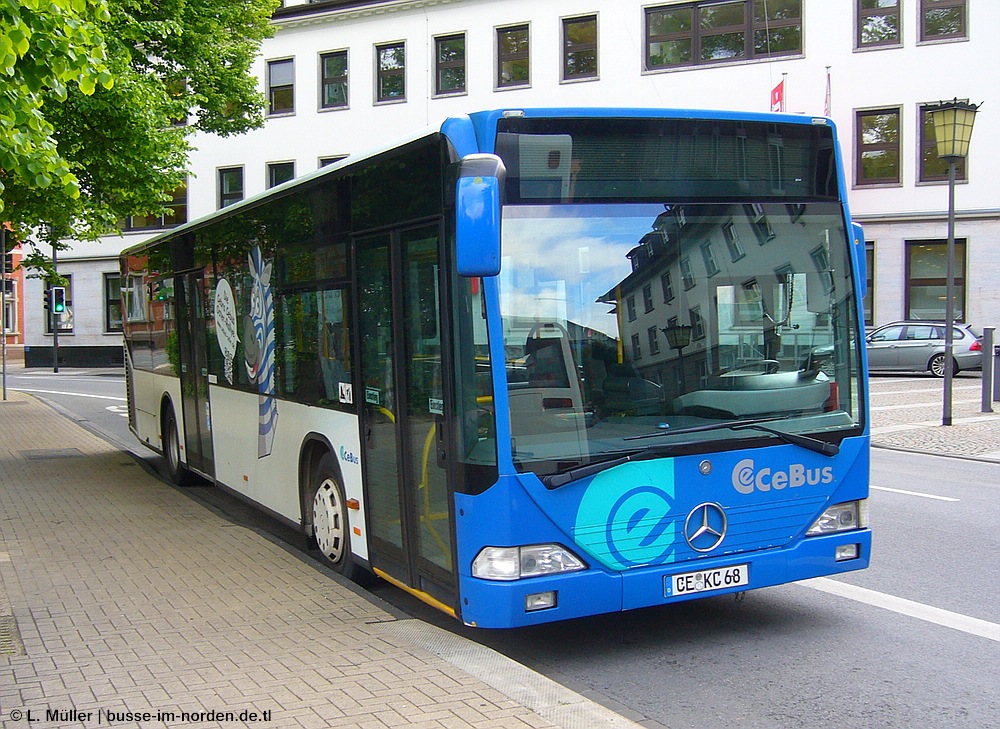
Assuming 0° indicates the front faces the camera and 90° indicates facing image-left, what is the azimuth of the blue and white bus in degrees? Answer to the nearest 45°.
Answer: approximately 315°

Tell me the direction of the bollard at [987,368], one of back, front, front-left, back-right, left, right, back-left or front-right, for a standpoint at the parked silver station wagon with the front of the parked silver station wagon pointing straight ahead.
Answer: left

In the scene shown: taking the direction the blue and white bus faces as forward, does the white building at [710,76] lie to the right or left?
on its left

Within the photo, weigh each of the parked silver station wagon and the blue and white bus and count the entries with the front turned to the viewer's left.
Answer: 1

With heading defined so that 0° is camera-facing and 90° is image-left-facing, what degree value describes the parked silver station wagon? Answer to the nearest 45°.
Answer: approximately 90°

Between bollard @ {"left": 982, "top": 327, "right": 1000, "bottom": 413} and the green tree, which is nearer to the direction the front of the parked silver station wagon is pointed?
the green tree

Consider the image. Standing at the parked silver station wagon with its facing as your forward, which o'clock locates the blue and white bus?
The blue and white bus is roughly at 9 o'clock from the parked silver station wagon.

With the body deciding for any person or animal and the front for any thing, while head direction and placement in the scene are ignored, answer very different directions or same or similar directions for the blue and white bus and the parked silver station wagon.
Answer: very different directions
